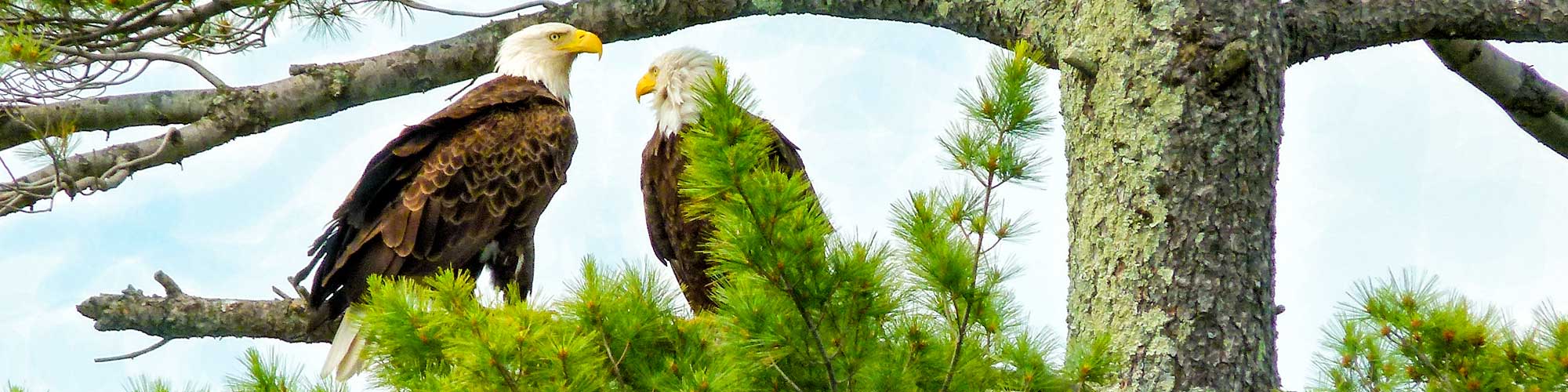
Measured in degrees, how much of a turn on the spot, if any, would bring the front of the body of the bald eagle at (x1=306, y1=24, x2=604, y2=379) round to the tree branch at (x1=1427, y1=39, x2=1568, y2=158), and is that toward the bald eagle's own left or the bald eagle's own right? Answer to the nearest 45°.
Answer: approximately 45° to the bald eagle's own right

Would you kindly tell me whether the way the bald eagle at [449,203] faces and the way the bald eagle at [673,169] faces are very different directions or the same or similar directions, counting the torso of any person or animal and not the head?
very different directions
